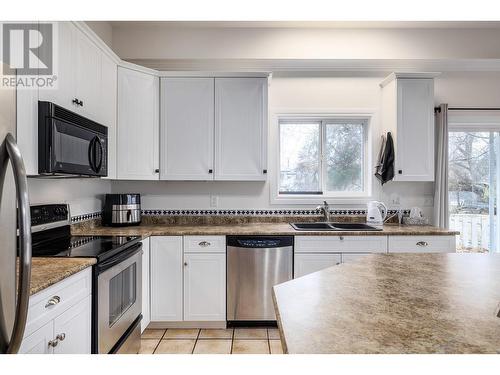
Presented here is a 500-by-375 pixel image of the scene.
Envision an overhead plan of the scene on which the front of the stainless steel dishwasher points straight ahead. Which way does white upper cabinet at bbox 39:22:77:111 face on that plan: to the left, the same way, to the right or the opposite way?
to the left

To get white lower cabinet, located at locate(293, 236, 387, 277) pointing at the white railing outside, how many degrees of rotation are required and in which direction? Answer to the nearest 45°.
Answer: approximately 135° to its left

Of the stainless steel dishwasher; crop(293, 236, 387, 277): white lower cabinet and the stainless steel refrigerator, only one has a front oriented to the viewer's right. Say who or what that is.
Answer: the stainless steel refrigerator

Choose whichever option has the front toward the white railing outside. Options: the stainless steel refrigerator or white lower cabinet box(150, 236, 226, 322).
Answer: the stainless steel refrigerator

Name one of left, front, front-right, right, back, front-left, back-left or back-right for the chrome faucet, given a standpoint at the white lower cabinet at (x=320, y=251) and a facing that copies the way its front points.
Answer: back

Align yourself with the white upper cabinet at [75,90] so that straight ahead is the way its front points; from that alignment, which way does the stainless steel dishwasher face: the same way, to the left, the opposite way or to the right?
to the right

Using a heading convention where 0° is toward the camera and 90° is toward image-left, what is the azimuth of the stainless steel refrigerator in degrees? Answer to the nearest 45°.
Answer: approximately 270°

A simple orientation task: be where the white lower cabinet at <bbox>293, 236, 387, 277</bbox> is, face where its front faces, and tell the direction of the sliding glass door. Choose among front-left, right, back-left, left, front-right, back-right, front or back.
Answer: back-left

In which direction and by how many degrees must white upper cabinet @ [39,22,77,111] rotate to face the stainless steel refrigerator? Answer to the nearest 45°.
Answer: approximately 45° to its right

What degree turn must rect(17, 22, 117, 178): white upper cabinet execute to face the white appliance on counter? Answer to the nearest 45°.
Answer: approximately 45° to its left

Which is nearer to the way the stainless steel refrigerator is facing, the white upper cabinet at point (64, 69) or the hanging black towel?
the hanging black towel

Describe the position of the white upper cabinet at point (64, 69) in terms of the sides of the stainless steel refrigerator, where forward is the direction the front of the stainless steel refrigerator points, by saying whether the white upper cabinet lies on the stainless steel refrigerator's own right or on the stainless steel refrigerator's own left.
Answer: on the stainless steel refrigerator's own left

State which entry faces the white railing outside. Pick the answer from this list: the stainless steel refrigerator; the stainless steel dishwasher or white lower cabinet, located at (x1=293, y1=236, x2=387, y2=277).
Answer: the stainless steel refrigerator

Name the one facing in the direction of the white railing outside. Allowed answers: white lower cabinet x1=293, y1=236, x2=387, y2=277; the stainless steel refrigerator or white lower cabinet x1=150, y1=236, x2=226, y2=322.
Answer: the stainless steel refrigerator

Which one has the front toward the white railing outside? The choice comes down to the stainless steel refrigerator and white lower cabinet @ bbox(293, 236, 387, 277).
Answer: the stainless steel refrigerator
